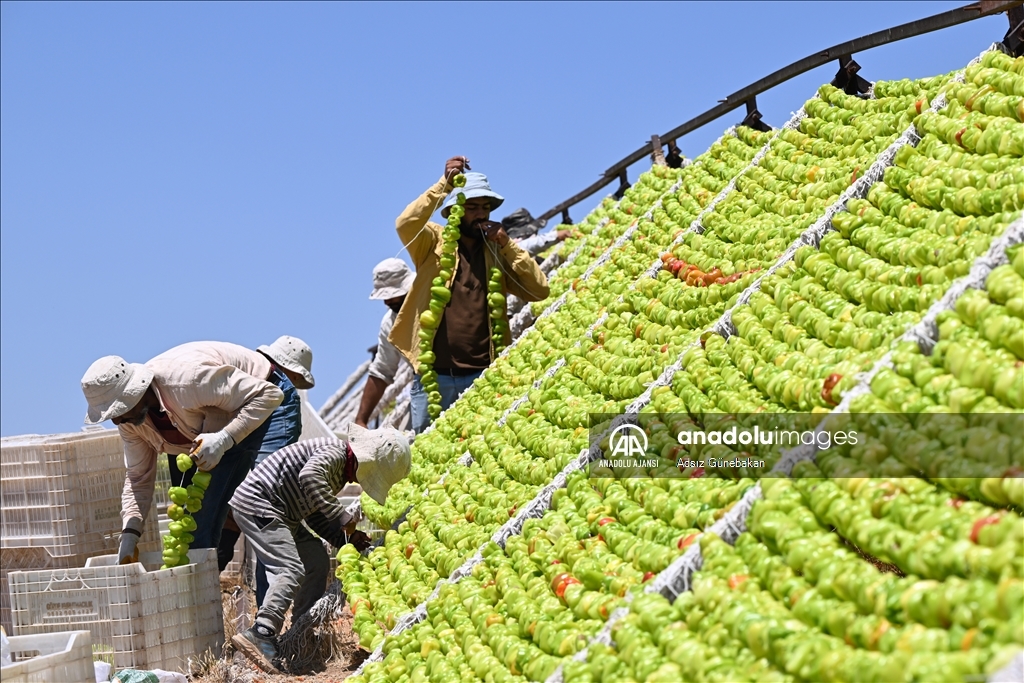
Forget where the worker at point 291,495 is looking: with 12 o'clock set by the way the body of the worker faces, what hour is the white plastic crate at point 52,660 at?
The white plastic crate is roughly at 4 o'clock from the worker.

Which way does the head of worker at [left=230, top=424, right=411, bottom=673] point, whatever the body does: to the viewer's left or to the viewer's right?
to the viewer's right

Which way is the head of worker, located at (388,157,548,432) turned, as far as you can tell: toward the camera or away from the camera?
toward the camera

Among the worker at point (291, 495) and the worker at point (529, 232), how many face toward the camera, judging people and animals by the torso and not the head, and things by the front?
0

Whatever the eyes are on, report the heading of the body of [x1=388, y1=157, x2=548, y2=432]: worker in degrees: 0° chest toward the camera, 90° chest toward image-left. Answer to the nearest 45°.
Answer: approximately 0°

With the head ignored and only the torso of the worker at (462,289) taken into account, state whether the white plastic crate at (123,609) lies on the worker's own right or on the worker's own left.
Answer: on the worker's own right

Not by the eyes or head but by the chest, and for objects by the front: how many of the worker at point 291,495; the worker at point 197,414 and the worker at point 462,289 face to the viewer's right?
1

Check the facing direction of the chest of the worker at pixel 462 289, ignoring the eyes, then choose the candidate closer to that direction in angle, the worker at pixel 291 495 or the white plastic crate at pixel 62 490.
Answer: the worker

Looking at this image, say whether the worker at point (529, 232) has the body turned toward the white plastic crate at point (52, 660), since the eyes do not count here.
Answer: no

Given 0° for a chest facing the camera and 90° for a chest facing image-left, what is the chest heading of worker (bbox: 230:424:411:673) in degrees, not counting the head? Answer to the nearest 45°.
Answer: approximately 270°

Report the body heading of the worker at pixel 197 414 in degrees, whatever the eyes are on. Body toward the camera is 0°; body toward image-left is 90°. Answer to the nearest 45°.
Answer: approximately 45°

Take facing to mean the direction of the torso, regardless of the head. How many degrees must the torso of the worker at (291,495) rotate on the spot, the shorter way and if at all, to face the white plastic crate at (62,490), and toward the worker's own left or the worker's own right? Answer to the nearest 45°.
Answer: approximately 135° to the worker's own left
